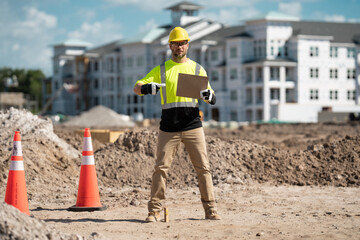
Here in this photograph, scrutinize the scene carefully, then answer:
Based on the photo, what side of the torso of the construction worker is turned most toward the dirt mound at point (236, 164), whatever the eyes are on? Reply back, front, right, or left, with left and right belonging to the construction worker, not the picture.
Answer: back

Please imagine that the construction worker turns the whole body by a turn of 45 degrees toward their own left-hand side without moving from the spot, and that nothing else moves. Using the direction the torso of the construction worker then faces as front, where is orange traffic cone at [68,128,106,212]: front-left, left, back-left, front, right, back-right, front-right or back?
back

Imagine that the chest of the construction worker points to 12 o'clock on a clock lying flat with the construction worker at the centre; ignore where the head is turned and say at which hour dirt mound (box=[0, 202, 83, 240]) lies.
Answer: The dirt mound is roughly at 1 o'clock from the construction worker.

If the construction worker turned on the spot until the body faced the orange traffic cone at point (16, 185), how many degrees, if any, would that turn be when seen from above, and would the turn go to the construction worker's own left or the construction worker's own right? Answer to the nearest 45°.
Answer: approximately 90° to the construction worker's own right

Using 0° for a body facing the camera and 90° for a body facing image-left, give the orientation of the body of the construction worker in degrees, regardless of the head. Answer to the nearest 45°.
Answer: approximately 0°
